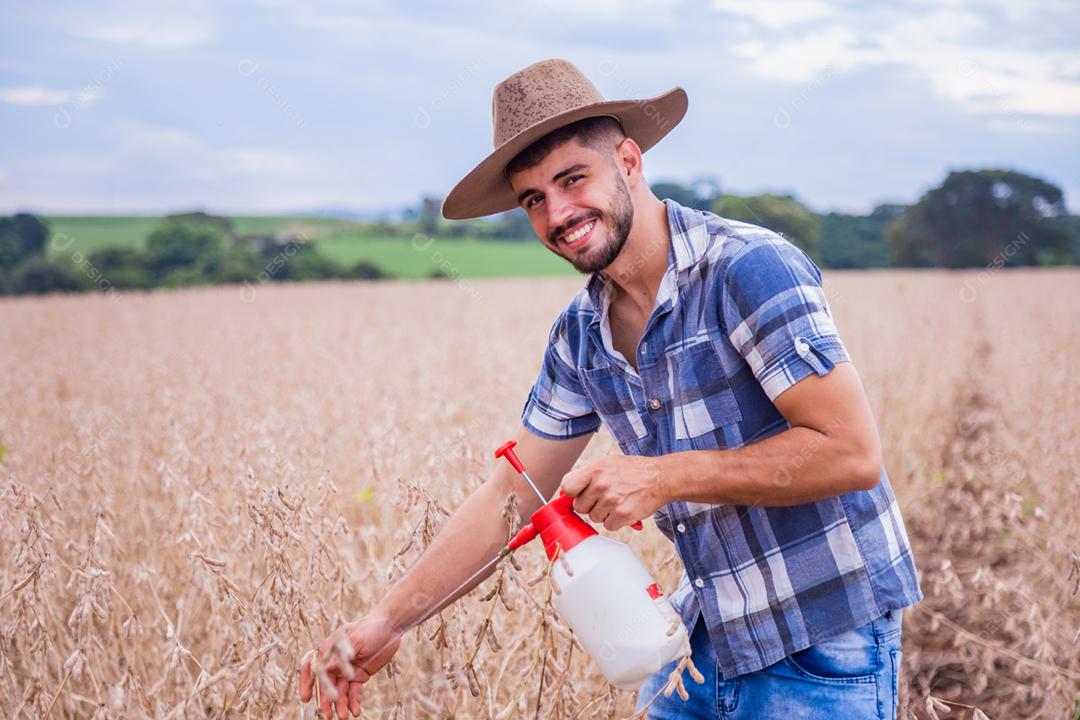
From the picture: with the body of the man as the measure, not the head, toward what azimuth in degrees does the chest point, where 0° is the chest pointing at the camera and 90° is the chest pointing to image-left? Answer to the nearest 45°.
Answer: approximately 45°
